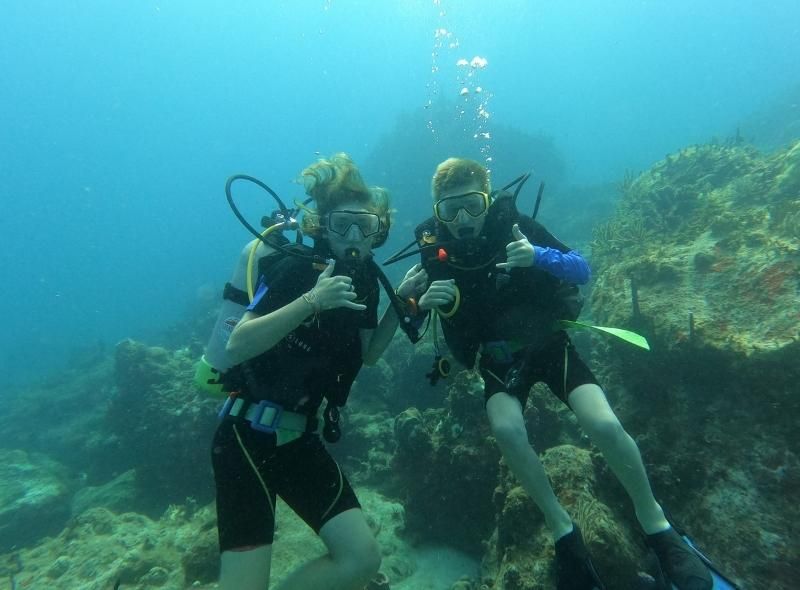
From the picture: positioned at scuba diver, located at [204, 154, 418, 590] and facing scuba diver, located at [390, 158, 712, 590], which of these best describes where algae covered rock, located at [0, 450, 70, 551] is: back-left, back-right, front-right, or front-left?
back-left

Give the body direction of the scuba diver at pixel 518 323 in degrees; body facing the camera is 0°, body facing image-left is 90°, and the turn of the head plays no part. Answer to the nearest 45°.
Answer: approximately 0°

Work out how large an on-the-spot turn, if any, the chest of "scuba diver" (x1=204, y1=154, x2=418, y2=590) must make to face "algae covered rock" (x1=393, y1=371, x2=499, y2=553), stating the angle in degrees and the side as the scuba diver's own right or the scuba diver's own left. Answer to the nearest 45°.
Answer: approximately 90° to the scuba diver's own left

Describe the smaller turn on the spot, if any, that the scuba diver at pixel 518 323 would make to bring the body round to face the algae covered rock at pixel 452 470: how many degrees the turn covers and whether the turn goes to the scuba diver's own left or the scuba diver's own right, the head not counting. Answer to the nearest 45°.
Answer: approximately 135° to the scuba diver's own right

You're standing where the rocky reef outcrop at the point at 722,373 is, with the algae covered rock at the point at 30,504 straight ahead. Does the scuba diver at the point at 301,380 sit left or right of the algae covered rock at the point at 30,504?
left

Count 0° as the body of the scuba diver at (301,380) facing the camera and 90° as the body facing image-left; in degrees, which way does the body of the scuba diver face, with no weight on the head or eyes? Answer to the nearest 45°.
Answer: approximately 315°
